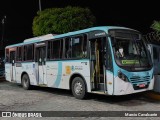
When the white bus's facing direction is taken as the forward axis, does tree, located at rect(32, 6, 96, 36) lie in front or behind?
behind

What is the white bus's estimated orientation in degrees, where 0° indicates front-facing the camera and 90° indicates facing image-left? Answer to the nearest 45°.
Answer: approximately 315°
